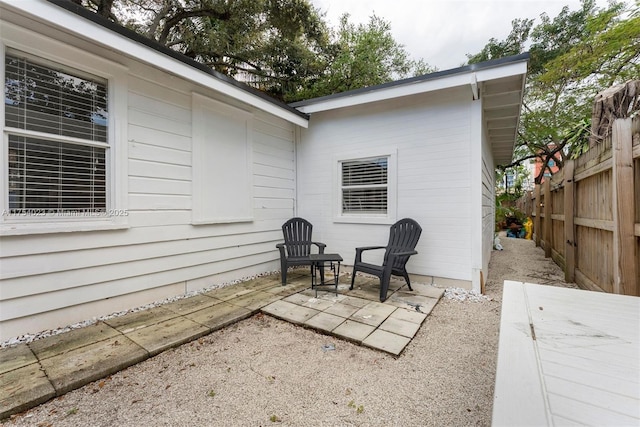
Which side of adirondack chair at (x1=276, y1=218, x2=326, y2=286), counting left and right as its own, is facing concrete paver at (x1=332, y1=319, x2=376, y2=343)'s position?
front

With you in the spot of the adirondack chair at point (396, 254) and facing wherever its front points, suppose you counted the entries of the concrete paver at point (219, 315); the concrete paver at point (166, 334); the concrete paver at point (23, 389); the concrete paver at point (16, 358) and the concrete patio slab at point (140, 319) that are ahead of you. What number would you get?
5

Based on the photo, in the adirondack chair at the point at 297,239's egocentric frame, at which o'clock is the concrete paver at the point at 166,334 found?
The concrete paver is roughly at 1 o'clock from the adirondack chair.

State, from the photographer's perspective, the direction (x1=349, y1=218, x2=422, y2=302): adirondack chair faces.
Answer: facing the viewer and to the left of the viewer

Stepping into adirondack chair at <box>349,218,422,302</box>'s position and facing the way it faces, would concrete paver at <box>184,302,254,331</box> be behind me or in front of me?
in front

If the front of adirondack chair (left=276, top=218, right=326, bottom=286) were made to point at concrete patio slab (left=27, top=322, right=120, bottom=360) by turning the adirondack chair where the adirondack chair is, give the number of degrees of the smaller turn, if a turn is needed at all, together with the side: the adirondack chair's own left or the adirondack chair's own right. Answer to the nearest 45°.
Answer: approximately 45° to the adirondack chair's own right

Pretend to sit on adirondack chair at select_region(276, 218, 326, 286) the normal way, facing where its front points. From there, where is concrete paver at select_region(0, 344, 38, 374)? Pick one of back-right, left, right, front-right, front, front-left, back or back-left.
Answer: front-right

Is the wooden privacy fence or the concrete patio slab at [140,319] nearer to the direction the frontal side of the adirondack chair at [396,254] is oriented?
the concrete patio slab

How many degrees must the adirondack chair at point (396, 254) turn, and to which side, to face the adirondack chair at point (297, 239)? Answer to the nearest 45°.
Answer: approximately 45° to its right

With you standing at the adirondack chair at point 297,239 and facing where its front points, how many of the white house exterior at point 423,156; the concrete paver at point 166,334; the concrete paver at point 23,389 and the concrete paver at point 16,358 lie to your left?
1

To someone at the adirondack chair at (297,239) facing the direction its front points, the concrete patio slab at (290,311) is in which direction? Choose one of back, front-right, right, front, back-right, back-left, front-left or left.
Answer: front

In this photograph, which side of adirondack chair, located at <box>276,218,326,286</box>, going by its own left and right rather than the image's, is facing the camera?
front

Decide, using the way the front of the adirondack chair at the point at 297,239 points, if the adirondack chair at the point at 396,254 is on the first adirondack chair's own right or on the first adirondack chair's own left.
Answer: on the first adirondack chair's own left

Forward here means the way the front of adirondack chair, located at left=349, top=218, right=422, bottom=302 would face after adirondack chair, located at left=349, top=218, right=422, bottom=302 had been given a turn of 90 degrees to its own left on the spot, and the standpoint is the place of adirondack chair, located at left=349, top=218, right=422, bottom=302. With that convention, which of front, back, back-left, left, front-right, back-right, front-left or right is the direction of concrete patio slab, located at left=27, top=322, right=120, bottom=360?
right

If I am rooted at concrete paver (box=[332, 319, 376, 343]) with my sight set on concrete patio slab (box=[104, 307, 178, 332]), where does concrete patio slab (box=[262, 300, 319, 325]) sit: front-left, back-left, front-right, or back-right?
front-right

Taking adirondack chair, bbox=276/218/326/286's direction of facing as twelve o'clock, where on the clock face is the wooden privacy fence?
The wooden privacy fence is roughly at 10 o'clock from the adirondack chair.

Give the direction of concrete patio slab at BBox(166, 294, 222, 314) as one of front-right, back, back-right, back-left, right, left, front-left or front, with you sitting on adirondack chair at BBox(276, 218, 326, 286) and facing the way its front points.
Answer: front-right

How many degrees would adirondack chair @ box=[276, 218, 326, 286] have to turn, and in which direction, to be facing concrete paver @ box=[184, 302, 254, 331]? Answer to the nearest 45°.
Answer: approximately 45° to its right
